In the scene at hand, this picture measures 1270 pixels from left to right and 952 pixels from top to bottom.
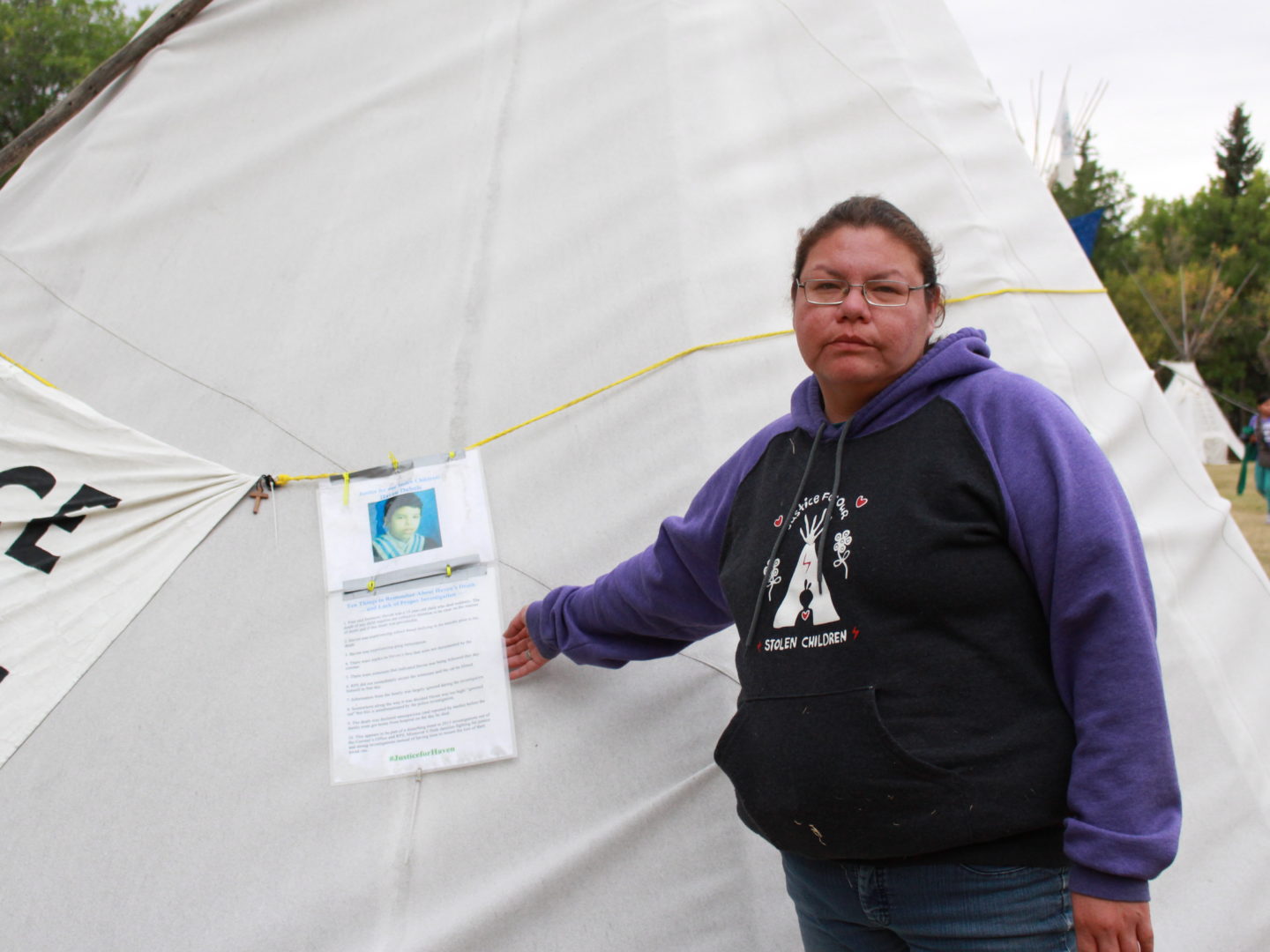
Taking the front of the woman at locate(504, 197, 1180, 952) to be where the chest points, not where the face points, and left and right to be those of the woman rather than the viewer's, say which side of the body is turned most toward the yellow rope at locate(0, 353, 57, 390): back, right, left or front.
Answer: right

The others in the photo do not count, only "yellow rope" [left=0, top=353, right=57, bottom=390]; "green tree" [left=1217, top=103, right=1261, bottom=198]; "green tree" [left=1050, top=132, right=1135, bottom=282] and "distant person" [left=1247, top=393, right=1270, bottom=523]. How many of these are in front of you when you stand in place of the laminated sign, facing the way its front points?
0

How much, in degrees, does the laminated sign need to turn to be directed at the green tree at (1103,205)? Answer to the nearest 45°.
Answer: approximately 135° to its left

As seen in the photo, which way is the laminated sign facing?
toward the camera

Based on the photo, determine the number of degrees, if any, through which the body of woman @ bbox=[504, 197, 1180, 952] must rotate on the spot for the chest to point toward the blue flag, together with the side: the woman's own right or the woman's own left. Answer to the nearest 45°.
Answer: approximately 135° to the woman's own right

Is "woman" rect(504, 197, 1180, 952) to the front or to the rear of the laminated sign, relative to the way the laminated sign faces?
to the front

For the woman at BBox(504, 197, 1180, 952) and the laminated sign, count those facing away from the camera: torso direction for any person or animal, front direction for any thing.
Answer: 0

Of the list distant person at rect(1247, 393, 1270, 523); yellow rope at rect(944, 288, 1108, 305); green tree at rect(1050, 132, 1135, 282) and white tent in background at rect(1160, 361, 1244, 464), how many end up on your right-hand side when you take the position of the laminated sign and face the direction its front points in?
0

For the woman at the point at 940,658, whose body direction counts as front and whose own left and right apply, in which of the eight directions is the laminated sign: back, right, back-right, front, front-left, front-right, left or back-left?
right

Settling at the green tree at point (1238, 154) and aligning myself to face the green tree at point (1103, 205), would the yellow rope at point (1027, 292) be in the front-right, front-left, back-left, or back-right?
front-left

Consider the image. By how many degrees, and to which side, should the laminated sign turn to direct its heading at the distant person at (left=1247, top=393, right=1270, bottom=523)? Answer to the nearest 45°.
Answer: approximately 135° to its left

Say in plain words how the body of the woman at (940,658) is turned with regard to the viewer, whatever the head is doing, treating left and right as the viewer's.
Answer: facing the viewer and to the left of the viewer

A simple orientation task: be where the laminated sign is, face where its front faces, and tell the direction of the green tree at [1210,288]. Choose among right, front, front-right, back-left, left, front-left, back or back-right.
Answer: back-left

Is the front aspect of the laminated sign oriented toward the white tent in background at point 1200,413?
no

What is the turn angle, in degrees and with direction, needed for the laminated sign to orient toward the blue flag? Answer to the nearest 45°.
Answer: approximately 135° to its left

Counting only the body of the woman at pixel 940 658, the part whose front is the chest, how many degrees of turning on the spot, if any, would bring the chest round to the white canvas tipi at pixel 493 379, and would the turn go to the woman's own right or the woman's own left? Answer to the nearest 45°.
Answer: approximately 90° to the woman's own right

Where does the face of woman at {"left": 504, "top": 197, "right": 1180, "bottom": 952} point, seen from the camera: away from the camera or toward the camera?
toward the camera

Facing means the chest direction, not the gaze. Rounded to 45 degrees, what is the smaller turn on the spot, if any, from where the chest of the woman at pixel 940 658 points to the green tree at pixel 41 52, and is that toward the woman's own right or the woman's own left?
approximately 90° to the woman's own right
